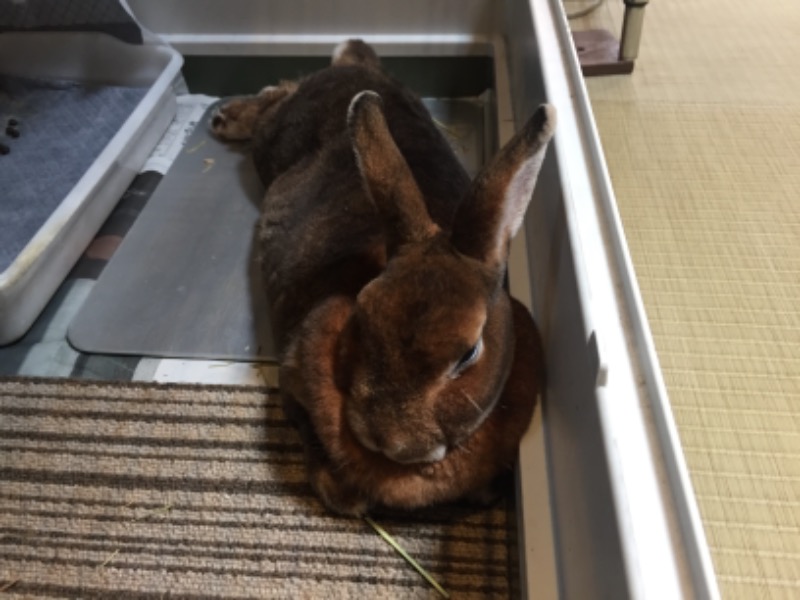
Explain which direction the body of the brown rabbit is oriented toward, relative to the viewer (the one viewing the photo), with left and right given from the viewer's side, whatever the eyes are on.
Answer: facing the viewer

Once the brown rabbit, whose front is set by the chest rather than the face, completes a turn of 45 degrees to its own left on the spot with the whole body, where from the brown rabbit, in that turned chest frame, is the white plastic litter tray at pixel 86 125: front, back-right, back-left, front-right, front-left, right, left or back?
back

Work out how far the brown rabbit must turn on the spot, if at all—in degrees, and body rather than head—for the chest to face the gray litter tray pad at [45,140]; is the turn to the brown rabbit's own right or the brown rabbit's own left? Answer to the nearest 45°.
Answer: approximately 135° to the brown rabbit's own right
